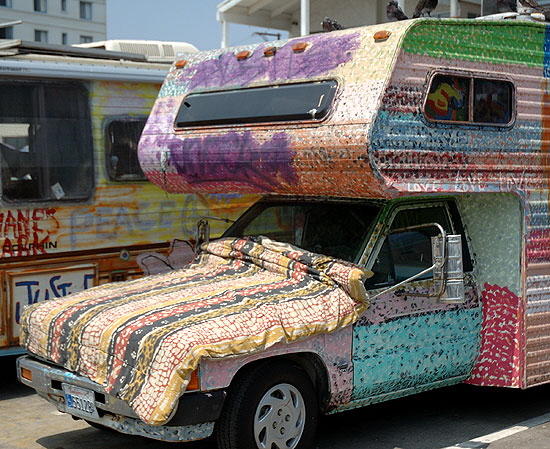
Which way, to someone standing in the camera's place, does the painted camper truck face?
facing the viewer and to the left of the viewer

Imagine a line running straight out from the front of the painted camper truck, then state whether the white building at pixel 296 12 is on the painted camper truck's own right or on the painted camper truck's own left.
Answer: on the painted camper truck's own right

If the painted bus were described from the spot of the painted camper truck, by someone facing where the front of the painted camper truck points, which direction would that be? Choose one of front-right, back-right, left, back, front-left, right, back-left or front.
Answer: right

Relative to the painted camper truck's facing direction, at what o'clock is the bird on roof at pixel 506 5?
The bird on roof is roughly at 6 o'clock from the painted camper truck.
